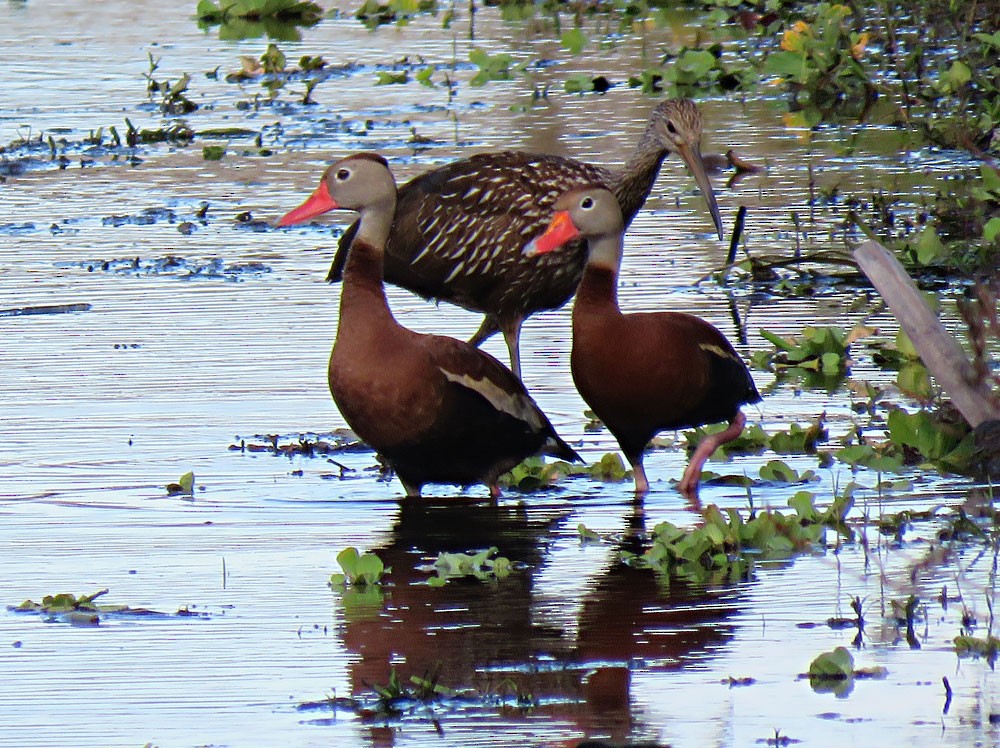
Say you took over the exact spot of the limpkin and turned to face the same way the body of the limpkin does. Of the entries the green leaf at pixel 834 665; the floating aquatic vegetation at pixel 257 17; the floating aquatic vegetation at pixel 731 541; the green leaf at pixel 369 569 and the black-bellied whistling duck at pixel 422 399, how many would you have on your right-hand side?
4

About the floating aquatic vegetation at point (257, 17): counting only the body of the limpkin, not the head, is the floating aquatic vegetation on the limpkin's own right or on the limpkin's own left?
on the limpkin's own left

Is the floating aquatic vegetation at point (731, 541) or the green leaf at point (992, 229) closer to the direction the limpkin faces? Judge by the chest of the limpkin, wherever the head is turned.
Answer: the green leaf

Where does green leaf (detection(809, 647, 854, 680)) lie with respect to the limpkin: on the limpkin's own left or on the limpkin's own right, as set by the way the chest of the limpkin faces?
on the limpkin's own right

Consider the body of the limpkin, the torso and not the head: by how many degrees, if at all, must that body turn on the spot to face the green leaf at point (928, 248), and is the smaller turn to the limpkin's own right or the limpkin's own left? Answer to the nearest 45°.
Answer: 0° — it already faces it

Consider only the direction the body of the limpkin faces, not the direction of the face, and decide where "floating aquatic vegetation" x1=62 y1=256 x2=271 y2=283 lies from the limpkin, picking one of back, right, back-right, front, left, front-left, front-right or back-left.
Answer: back-left

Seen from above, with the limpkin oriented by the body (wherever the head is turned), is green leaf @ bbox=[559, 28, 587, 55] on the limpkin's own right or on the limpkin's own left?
on the limpkin's own left

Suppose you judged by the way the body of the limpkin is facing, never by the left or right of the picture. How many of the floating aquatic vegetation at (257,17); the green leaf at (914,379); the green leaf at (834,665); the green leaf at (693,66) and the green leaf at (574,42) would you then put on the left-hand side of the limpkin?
3

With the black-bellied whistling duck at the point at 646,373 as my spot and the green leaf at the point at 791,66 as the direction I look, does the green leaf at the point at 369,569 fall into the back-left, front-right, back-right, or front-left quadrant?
back-left

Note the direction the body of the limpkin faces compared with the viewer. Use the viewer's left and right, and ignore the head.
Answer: facing to the right of the viewer

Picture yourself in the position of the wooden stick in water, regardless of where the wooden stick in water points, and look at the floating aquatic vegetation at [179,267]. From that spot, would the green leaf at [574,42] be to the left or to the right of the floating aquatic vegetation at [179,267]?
right

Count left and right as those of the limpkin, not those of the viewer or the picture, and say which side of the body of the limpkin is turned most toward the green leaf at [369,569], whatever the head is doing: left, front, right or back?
right

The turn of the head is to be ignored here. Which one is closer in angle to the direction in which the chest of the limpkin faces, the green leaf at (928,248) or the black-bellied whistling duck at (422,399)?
the green leaf
